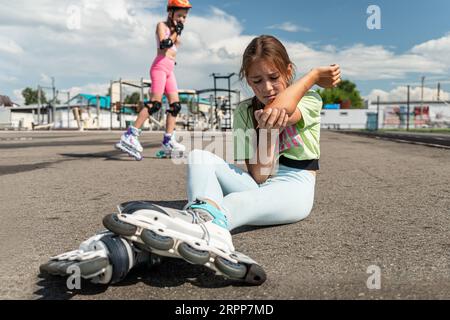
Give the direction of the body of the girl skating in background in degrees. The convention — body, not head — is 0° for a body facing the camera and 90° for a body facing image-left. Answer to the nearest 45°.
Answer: approximately 315°
